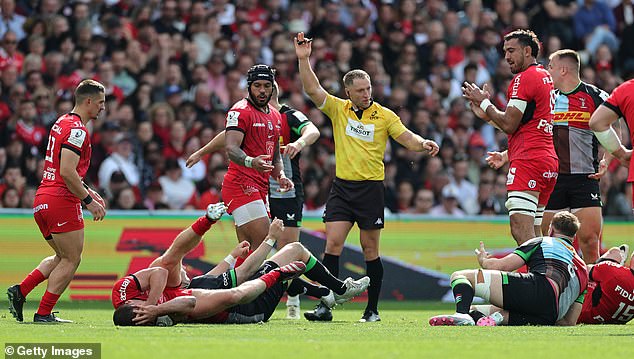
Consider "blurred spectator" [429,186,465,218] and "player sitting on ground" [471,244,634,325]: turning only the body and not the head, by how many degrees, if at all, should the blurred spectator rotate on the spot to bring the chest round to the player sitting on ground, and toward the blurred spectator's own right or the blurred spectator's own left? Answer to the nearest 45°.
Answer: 0° — they already face them

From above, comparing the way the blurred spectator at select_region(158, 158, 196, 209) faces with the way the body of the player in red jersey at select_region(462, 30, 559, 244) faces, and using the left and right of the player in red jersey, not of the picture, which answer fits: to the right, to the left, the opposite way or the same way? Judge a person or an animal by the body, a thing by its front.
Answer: to the left

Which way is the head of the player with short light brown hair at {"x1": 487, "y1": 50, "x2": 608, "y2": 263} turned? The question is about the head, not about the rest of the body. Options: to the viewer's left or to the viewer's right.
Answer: to the viewer's left

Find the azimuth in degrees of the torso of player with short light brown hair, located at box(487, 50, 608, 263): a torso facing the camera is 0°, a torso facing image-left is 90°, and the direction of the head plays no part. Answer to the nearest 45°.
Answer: approximately 45°

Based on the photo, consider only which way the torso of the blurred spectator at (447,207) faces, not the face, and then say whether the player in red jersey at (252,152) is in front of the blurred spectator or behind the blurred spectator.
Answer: in front

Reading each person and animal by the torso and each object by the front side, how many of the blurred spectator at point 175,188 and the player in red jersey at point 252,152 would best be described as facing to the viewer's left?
0

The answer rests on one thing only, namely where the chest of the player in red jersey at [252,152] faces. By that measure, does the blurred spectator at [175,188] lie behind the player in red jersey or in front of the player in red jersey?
behind

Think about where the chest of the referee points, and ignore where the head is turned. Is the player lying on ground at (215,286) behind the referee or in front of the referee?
in front

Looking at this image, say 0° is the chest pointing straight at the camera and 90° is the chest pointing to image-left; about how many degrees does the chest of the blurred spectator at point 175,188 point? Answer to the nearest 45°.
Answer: approximately 0°

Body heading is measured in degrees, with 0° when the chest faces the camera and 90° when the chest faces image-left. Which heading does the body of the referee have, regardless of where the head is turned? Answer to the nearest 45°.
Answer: approximately 0°

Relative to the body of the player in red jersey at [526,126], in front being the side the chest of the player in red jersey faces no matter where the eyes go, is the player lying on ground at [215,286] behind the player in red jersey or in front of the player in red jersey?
in front
